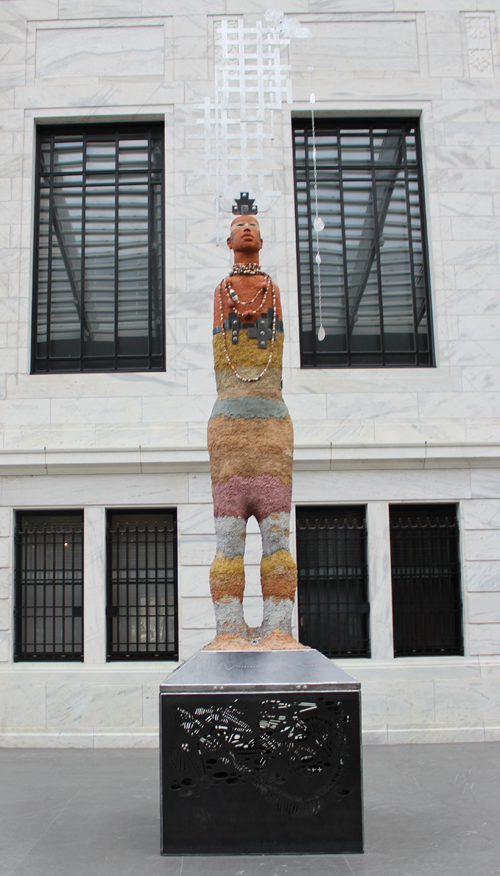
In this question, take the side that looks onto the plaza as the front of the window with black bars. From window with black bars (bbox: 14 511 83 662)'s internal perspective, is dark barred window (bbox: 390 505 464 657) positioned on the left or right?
on its left

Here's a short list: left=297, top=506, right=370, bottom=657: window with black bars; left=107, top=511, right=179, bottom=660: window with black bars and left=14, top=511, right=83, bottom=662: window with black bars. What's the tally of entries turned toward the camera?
3

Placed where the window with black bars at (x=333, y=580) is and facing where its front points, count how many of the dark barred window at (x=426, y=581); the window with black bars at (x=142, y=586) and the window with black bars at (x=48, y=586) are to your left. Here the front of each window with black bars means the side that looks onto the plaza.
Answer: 1

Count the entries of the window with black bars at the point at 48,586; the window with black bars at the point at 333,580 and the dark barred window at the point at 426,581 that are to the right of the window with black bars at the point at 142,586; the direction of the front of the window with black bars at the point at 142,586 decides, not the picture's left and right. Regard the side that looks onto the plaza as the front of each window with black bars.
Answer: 1

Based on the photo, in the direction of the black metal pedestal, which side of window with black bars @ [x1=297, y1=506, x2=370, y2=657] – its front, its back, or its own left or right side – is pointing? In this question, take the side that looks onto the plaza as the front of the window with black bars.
front

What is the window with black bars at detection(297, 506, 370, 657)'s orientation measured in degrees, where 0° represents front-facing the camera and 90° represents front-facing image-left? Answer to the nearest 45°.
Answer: approximately 0°

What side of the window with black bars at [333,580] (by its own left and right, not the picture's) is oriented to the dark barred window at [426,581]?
left

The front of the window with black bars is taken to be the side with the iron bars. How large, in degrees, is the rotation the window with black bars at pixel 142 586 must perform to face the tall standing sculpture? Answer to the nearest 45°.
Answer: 0° — it already faces it
